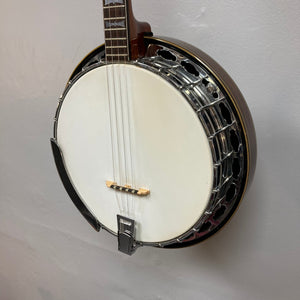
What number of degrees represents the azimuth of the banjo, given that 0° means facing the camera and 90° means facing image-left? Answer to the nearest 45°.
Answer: approximately 45°
